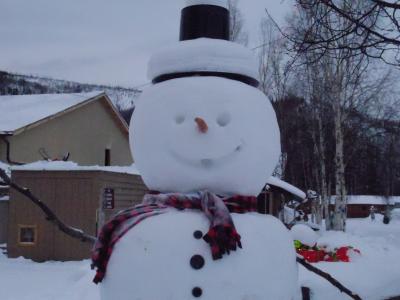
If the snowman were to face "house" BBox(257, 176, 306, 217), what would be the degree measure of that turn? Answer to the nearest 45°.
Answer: approximately 180°

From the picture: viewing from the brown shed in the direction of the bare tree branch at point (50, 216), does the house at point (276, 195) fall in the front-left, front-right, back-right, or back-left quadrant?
back-left

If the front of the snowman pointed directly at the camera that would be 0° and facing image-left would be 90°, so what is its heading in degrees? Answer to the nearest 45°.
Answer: approximately 0°

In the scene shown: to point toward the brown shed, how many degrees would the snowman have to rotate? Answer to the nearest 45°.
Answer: approximately 180°

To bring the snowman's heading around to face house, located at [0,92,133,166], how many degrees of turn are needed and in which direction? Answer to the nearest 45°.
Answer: approximately 180°
